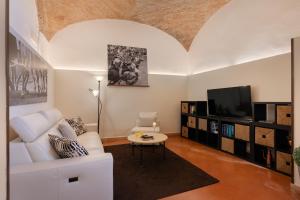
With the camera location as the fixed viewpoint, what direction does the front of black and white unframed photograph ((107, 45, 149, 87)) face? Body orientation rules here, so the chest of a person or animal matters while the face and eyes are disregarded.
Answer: facing the viewer

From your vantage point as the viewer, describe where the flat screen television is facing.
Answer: facing the viewer and to the left of the viewer

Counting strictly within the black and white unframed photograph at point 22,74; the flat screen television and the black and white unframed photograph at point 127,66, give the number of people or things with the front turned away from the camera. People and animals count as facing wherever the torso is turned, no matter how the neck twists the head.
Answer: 0

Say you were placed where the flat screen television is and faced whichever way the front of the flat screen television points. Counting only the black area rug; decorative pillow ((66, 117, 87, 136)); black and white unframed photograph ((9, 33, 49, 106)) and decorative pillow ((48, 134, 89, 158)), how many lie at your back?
0

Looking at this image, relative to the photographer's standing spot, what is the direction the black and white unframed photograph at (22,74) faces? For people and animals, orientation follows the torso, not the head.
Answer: facing the viewer and to the right of the viewer

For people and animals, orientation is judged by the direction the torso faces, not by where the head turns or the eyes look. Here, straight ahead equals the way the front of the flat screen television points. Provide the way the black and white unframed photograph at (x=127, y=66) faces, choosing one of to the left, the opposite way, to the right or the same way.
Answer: to the left

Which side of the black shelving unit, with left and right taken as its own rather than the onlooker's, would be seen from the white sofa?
front

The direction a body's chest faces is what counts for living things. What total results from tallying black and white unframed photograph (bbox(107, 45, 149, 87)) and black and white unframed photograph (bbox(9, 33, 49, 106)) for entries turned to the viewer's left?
0

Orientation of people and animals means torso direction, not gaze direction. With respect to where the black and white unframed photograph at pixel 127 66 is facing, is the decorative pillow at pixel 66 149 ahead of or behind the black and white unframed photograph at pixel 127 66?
ahead

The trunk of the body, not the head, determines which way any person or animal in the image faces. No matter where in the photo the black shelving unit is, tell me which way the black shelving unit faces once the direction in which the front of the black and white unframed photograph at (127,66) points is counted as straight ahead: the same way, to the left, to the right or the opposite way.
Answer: to the right

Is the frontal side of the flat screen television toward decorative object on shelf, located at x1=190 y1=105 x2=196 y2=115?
no

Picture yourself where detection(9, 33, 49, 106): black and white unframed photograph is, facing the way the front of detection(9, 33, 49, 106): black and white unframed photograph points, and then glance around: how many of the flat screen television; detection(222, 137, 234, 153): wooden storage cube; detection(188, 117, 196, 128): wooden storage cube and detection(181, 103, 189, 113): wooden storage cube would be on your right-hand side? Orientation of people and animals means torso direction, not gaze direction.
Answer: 0

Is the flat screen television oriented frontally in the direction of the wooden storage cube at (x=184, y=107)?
no

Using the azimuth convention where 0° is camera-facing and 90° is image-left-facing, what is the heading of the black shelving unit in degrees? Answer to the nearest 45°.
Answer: approximately 45°

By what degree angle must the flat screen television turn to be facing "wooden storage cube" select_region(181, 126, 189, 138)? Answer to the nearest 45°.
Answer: approximately 90° to its right
